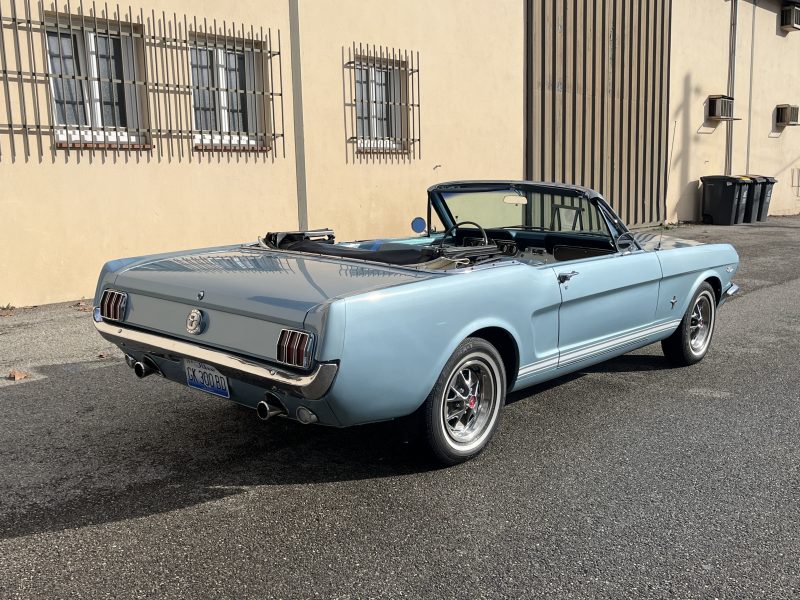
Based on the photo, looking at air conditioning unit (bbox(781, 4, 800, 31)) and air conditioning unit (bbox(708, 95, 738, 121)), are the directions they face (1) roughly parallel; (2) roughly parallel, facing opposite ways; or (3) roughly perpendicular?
roughly parallel

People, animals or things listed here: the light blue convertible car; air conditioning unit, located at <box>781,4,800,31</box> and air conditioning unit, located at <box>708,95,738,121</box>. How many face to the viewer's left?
0

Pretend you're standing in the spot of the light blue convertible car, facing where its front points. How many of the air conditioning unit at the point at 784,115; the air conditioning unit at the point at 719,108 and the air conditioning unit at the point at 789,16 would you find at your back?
0

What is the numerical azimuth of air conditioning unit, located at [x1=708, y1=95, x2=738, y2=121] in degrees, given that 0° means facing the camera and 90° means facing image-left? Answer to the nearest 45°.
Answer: approximately 315°

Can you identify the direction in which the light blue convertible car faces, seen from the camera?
facing away from the viewer and to the right of the viewer

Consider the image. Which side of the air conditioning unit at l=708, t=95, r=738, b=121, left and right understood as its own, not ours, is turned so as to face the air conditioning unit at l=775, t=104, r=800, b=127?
left

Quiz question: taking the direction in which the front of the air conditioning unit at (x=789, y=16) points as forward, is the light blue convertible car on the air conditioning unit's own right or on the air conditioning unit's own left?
on the air conditioning unit's own right

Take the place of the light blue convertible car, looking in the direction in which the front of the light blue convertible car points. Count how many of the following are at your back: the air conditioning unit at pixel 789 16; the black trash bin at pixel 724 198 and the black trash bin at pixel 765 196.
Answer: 0

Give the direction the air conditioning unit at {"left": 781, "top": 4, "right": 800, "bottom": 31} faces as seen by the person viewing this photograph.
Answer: facing the viewer and to the right of the viewer
